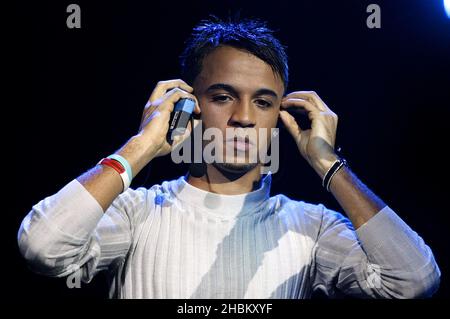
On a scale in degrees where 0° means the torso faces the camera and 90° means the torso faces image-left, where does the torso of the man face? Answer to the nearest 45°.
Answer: approximately 0°
